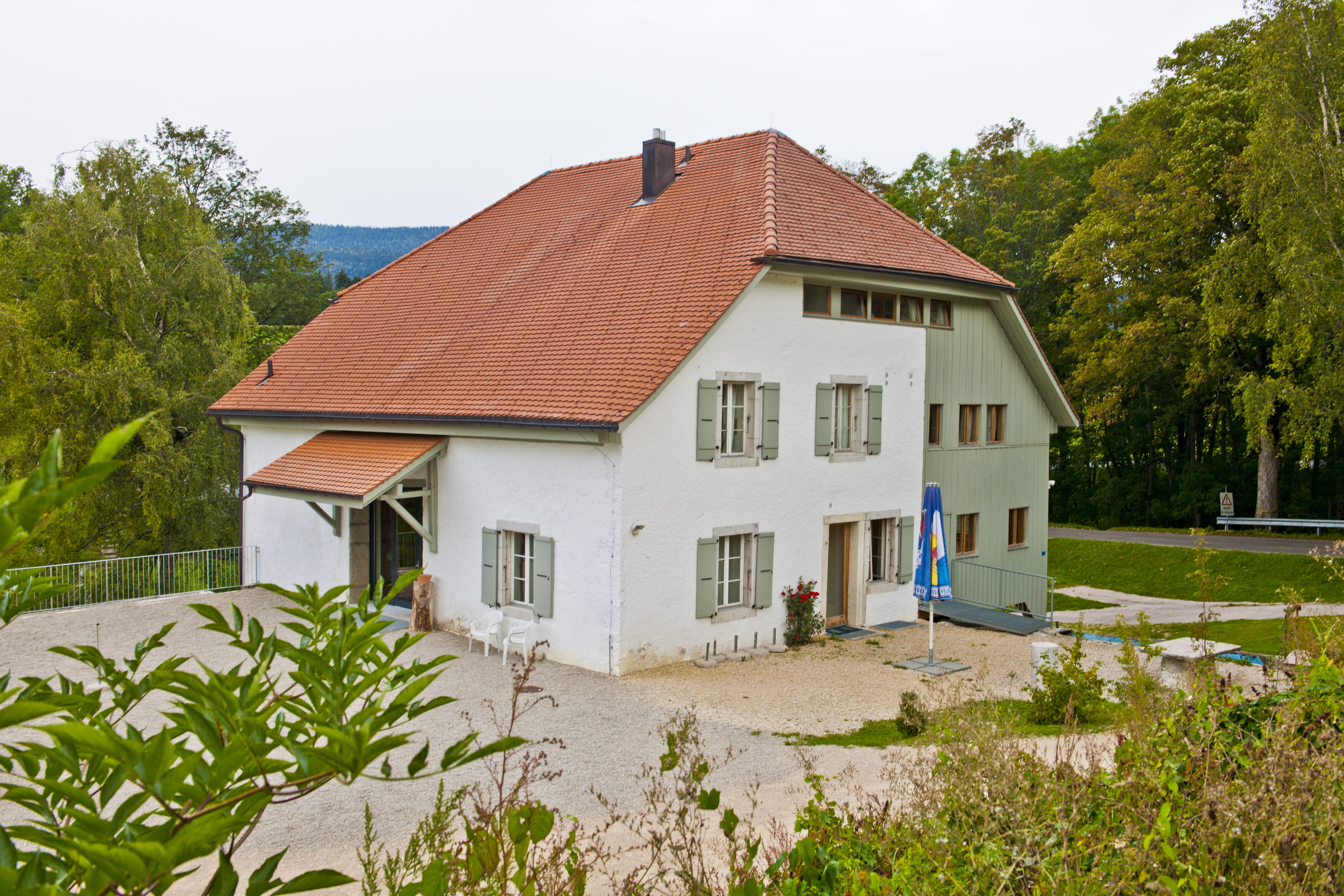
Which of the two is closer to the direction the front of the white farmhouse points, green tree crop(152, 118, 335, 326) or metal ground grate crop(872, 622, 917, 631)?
the metal ground grate

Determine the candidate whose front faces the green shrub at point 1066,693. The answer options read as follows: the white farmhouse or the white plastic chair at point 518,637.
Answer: the white farmhouse

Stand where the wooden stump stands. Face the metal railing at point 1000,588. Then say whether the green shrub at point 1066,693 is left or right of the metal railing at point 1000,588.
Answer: right

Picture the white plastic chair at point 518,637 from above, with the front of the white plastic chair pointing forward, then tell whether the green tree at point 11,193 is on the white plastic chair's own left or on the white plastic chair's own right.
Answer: on the white plastic chair's own right

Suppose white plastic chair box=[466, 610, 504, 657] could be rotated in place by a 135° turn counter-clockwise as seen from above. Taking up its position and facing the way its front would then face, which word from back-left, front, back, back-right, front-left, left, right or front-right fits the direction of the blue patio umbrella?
front

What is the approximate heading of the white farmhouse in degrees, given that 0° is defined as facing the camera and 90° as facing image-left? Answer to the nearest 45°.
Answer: approximately 315°

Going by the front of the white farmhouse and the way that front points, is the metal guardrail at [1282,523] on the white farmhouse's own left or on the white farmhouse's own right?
on the white farmhouse's own left

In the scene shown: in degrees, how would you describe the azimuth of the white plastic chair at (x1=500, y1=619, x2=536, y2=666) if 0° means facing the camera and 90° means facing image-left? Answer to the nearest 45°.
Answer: approximately 45°
